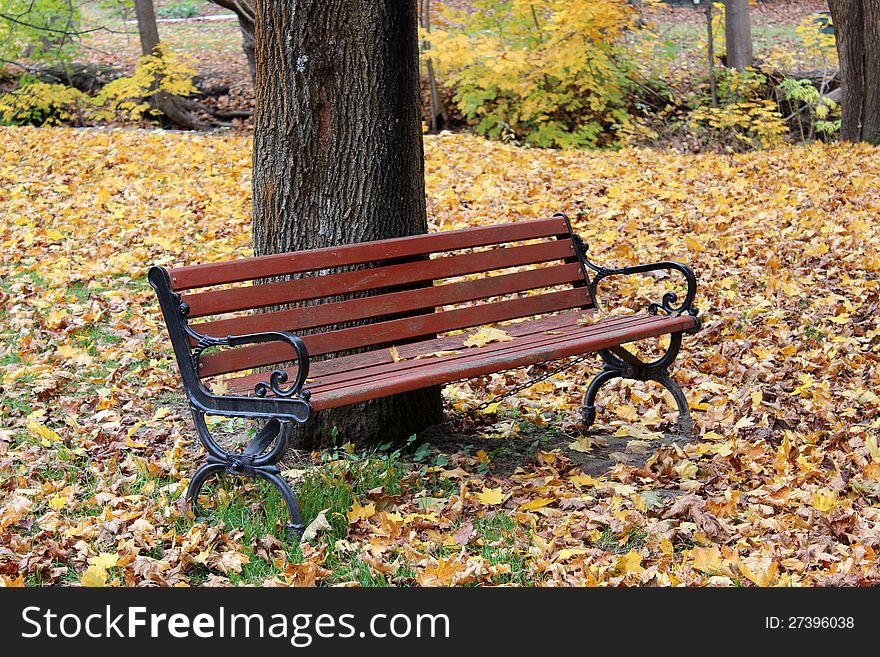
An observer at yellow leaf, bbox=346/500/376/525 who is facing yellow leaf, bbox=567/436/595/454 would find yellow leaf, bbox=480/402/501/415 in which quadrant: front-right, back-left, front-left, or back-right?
front-left

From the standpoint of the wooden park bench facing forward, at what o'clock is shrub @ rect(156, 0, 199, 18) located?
The shrub is roughly at 7 o'clock from the wooden park bench.

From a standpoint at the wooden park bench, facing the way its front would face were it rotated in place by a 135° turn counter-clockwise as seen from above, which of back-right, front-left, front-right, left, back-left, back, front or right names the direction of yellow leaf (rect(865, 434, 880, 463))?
right

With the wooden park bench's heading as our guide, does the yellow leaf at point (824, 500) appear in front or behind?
in front

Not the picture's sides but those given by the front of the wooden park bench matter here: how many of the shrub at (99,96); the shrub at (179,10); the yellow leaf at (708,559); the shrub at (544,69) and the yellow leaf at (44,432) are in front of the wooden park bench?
1

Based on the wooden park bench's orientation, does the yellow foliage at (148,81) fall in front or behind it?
behind

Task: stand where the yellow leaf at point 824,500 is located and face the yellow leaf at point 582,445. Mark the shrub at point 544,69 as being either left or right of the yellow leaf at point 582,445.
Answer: right

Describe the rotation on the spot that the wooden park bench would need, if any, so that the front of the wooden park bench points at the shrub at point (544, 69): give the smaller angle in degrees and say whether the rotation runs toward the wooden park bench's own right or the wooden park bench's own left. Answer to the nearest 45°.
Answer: approximately 135° to the wooden park bench's own left

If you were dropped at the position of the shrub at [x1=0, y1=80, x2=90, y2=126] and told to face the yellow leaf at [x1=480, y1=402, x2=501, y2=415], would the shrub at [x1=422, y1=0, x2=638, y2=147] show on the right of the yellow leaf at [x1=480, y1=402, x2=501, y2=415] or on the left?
left

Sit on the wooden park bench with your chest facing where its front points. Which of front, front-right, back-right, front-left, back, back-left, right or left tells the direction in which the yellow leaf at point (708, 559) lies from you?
front

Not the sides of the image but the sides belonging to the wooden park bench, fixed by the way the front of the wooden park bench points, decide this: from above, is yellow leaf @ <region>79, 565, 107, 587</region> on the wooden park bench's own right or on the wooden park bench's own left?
on the wooden park bench's own right

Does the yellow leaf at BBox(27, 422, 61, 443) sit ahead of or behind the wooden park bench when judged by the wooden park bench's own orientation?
behind

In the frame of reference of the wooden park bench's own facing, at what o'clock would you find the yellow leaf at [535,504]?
The yellow leaf is roughly at 12 o'clock from the wooden park bench.

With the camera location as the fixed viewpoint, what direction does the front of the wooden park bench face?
facing the viewer and to the right of the viewer

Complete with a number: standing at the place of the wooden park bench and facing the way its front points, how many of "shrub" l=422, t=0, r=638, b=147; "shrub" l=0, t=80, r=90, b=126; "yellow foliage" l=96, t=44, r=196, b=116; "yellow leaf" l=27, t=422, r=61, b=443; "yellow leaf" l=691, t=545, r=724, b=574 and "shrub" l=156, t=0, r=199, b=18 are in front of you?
1
